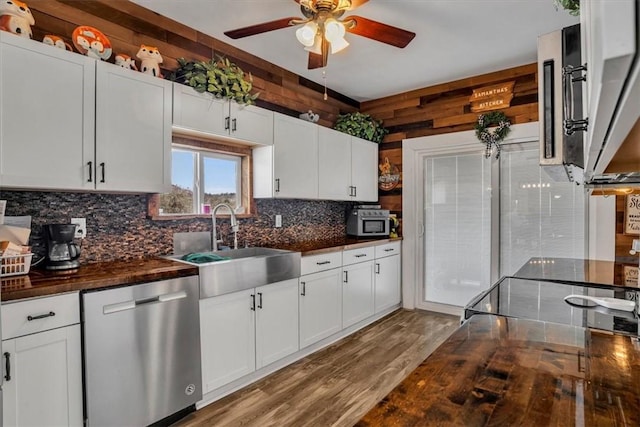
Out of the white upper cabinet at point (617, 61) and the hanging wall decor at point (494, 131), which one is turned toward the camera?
the hanging wall decor

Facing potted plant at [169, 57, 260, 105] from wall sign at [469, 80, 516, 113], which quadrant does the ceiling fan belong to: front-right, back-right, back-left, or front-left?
front-left

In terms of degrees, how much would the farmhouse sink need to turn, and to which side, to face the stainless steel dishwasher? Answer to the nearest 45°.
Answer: approximately 90° to its right

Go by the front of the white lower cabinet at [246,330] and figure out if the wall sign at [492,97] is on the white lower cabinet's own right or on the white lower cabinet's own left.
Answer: on the white lower cabinet's own left

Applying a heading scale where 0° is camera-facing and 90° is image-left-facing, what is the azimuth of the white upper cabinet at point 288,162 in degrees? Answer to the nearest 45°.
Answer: approximately 315°

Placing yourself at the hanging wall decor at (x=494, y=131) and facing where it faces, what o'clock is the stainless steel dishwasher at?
The stainless steel dishwasher is roughly at 1 o'clock from the hanging wall decor.

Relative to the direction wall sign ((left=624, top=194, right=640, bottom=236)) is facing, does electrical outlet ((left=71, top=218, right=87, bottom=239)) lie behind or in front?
in front

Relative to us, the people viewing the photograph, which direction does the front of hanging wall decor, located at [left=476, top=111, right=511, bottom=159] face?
facing the viewer

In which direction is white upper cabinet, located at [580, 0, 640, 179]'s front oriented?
to the viewer's left

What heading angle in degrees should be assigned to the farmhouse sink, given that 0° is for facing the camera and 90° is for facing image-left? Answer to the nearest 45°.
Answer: approximately 315°

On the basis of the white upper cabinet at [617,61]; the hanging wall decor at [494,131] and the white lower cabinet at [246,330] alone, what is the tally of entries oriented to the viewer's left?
1

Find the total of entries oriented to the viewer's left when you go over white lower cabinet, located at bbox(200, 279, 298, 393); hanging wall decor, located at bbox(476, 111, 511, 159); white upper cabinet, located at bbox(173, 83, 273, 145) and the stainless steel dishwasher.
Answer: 0

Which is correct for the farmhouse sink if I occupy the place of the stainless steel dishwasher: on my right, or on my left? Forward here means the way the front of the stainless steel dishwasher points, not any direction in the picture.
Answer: on my left

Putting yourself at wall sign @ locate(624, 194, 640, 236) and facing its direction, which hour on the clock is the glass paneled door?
The glass paneled door is roughly at 3 o'clock from the wall sign.

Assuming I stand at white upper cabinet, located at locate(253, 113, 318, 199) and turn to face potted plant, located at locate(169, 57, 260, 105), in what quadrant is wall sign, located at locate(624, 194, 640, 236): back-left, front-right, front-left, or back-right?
back-left
